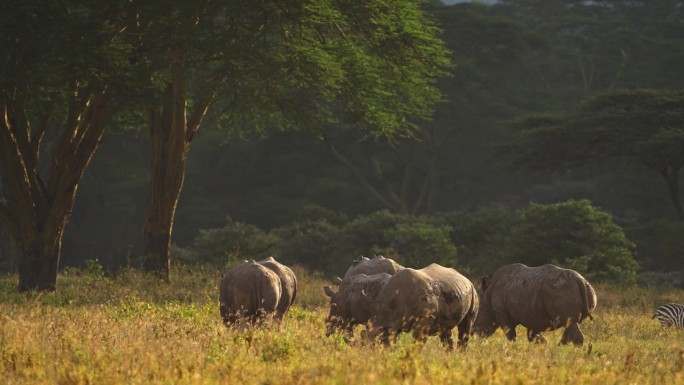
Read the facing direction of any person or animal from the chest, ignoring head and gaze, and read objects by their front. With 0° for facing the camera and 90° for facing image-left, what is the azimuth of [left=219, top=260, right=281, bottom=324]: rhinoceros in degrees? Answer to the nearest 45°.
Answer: approximately 180°

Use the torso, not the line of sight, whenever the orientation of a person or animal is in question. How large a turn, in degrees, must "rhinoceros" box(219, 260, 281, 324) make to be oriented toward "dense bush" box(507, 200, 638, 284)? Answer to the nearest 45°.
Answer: approximately 45° to its right

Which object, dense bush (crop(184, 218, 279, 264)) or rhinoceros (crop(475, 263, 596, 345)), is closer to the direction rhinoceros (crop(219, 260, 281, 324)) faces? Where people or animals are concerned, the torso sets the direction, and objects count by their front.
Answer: the dense bush

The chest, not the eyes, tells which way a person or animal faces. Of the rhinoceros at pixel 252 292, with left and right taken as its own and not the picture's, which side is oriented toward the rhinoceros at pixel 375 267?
right

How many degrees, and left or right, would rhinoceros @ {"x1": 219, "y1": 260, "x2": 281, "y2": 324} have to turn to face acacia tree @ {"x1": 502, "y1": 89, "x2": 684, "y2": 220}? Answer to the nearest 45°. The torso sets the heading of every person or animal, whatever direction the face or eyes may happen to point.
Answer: approximately 45° to its right

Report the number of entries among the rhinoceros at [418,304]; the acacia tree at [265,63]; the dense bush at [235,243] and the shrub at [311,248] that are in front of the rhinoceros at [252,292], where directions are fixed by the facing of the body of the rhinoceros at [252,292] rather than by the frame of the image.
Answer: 3

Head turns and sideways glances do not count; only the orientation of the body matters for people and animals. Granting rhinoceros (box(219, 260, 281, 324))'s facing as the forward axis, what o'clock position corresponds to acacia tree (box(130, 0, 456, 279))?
The acacia tree is roughly at 12 o'clock from the rhinoceros.

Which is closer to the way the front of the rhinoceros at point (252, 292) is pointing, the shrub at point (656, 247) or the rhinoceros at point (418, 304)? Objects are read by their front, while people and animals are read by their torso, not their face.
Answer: the shrub

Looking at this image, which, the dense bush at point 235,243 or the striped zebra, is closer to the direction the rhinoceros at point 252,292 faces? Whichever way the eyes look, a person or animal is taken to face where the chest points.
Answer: the dense bush

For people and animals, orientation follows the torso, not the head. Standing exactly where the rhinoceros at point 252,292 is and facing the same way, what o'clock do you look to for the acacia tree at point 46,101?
The acacia tree is roughly at 11 o'clock from the rhinoceros.

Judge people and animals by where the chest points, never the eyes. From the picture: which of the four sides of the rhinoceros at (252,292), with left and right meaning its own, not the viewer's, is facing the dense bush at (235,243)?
front

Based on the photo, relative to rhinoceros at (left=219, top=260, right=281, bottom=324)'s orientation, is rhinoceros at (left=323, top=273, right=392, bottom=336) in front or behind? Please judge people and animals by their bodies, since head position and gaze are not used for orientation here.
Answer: behind

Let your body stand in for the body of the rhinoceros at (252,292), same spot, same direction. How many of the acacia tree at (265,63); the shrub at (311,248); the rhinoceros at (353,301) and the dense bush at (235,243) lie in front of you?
3

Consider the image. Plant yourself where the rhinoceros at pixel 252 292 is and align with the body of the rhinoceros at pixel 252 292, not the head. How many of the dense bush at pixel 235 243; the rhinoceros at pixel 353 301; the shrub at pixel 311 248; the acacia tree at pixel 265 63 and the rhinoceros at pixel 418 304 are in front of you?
3

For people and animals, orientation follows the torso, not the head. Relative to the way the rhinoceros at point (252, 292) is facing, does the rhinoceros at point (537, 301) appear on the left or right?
on its right
